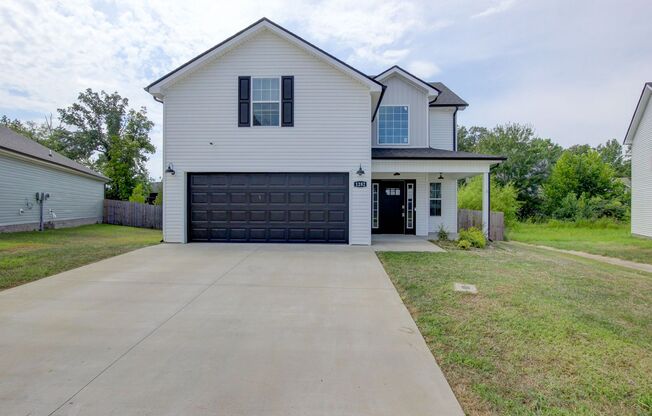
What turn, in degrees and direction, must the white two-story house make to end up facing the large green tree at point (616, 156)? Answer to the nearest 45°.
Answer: approximately 135° to its left

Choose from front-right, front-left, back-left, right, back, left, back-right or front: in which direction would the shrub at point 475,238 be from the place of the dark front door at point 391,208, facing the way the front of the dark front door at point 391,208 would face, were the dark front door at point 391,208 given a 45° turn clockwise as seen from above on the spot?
left

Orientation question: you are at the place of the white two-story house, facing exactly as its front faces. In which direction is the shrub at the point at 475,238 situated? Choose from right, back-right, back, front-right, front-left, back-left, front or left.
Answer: left

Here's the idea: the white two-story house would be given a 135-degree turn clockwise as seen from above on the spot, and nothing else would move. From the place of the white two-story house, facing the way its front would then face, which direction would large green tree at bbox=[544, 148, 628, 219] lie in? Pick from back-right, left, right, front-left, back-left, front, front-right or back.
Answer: right

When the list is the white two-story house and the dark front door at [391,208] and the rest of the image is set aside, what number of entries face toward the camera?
2

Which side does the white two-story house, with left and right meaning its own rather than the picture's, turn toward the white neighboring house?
left

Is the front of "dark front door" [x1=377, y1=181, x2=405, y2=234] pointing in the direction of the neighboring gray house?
no

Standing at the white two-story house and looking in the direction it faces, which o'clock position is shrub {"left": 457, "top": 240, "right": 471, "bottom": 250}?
The shrub is roughly at 9 o'clock from the white two-story house.

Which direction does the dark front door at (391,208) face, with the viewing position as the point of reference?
facing the viewer

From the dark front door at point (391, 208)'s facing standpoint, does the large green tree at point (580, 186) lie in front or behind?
behind

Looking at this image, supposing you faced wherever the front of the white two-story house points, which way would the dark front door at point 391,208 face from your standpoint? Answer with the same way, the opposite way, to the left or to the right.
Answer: the same way

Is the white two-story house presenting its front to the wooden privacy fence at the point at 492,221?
no

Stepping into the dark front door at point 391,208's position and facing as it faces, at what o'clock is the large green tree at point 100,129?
The large green tree is roughly at 4 o'clock from the dark front door.

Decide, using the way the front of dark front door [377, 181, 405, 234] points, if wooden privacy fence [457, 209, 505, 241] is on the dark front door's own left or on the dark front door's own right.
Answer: on the dark front door's own left

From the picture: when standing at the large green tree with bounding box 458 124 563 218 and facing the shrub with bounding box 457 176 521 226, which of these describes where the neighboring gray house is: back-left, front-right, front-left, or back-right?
front-right

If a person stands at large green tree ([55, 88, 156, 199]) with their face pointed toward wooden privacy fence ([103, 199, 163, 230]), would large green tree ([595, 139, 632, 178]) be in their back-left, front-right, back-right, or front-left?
front-left
